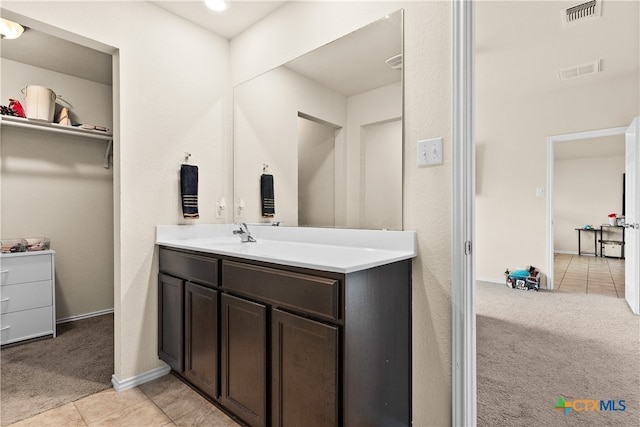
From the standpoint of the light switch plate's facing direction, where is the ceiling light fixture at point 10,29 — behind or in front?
in front

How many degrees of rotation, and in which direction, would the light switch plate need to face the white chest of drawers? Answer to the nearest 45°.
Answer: approximately 45° to its right

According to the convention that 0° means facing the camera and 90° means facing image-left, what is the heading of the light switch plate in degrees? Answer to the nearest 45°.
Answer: approximately 45°

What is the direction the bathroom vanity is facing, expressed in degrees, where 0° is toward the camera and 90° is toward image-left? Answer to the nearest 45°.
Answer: approximately 45°

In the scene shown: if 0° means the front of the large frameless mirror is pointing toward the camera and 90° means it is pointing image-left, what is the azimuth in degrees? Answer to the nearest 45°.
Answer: approximately 45°
